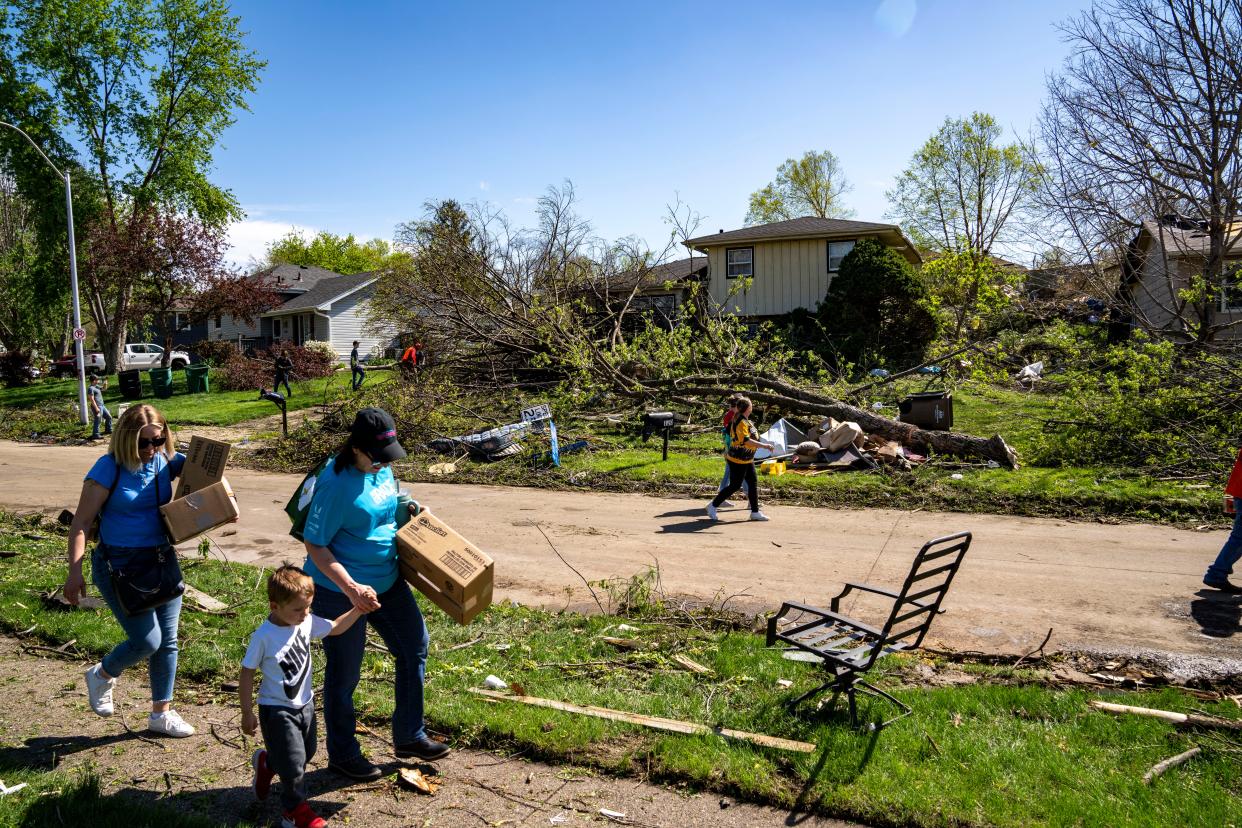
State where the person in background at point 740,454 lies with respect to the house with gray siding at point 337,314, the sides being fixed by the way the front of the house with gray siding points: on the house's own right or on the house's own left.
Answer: on the house's own left

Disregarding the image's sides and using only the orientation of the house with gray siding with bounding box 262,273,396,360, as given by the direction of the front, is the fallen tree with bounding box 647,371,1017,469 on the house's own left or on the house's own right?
on the house's own left

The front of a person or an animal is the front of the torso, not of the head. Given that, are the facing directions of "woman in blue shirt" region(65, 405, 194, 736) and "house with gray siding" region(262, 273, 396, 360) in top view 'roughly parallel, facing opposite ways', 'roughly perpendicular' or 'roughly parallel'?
roughly perpendicular

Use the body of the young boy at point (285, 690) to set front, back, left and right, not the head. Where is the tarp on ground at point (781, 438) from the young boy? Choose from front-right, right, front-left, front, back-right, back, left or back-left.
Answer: left

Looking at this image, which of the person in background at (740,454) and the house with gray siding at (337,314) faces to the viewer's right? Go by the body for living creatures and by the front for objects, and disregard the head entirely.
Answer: the person in background

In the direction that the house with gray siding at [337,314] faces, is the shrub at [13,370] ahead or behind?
ahead

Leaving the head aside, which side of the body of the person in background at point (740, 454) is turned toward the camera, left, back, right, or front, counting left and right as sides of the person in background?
right
